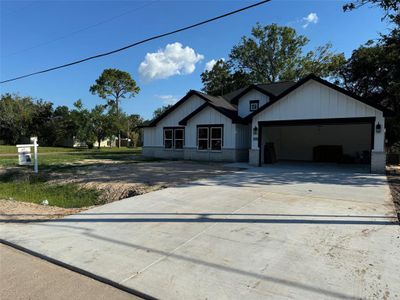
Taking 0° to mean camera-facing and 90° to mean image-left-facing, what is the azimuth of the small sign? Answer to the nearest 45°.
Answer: approximately 0°

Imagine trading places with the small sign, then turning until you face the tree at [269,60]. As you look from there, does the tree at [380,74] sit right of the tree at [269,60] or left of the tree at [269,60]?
right

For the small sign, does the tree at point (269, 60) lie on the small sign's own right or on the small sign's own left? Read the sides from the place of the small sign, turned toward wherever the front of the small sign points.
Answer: on the small sign's own left

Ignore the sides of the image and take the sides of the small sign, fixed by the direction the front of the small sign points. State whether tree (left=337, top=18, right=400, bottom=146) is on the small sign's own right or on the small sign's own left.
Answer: on the small sign's own left

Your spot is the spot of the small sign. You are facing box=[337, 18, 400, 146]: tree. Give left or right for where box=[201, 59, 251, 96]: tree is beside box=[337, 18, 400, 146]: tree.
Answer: left

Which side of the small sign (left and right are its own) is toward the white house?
left

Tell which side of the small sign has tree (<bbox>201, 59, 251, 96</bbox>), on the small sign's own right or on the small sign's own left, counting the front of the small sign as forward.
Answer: on the small sign's own left
